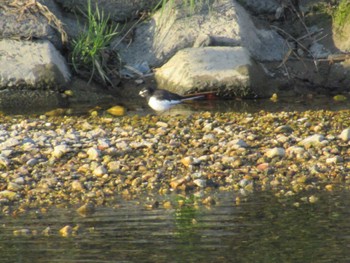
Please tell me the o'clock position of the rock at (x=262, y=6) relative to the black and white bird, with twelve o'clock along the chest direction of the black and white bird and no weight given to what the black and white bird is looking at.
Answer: The rock is roughly at 4 o'clock from the black and white bird.

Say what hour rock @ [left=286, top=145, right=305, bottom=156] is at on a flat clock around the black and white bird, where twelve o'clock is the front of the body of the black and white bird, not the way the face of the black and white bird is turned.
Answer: The rock is roughly at 8 o'clock from the black and white bird.

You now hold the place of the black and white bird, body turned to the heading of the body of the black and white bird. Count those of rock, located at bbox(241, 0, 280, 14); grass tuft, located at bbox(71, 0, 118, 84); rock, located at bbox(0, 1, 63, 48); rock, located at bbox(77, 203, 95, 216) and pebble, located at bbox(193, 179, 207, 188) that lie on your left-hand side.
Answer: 2

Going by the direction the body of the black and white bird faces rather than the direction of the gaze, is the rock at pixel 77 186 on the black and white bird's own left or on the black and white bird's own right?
on the black and white bird's own left

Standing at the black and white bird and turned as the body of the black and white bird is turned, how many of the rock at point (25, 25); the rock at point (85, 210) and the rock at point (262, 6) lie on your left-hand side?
1

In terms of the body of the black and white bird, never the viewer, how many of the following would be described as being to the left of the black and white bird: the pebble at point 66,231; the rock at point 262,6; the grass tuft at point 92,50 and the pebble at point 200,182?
2

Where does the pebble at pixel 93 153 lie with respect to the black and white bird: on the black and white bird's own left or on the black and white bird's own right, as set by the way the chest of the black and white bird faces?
on the black and white bird's own left

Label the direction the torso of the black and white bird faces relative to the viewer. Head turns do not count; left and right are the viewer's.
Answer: facing to the left of the viewer
